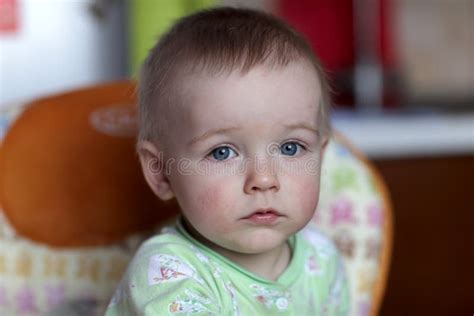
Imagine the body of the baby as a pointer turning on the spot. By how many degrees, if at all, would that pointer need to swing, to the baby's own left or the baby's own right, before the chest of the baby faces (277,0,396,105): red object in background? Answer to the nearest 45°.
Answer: approximately 135° to the baby's own left

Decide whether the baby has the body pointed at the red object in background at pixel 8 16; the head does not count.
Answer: no

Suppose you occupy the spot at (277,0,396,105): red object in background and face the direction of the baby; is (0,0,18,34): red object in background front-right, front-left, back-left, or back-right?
front-right

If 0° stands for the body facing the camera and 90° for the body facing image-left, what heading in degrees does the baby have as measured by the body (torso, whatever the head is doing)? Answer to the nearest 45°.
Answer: approximately 315°
